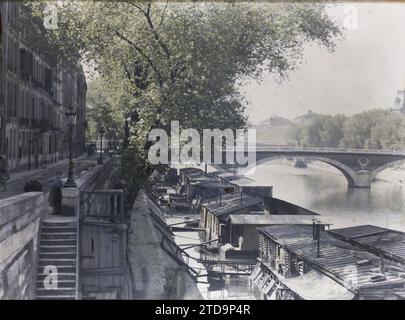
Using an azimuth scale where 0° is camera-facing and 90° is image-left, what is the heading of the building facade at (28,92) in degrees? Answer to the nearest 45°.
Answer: approximately 270°

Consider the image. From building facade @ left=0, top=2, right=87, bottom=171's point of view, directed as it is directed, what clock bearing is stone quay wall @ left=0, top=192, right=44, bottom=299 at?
The stone quay wall is roughly at 3 o'clock from the building facade.

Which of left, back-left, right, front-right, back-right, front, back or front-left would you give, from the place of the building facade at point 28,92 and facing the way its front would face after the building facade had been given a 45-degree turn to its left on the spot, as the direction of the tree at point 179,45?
right
